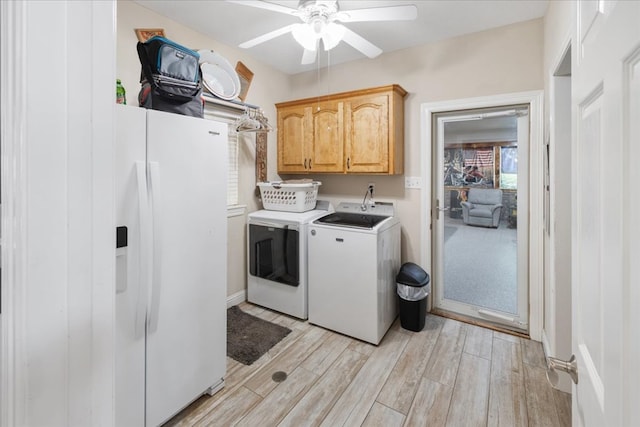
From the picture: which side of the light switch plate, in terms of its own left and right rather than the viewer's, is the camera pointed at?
front

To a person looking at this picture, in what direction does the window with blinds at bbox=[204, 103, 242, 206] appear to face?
facing the viewer and to the right of the viewer

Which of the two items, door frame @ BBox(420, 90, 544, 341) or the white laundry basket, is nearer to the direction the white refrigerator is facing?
the door frame

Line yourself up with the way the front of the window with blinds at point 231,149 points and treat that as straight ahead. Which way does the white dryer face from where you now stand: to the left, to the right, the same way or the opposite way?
to the right

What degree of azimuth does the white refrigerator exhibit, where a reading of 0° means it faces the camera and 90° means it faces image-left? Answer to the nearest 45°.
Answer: approximately 315°

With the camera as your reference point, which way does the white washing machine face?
facing the viewer and to the left of the viewer
